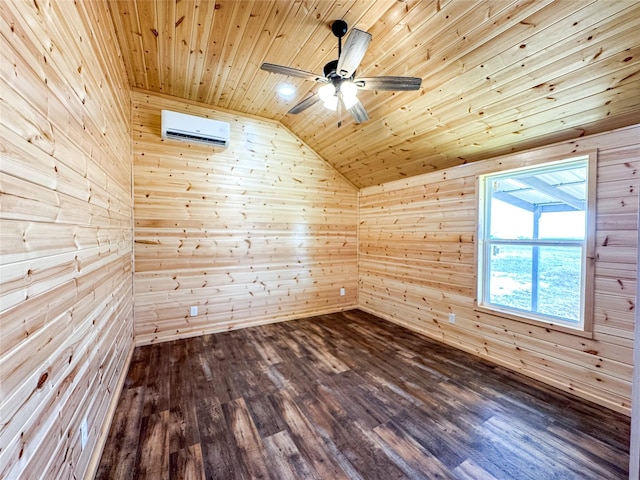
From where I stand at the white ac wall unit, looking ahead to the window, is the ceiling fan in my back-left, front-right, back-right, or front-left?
front-right

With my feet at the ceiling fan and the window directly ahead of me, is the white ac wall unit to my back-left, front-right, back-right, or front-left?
back-left

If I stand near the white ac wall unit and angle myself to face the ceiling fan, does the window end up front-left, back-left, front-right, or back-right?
front-left

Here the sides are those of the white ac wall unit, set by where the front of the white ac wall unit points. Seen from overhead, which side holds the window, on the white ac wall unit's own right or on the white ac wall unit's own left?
on the white ac wall unit's own left

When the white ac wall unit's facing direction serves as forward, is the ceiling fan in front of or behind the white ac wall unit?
in front

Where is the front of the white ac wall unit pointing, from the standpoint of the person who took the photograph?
facing the viewer

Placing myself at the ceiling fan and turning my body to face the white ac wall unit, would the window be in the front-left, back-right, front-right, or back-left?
back-right
